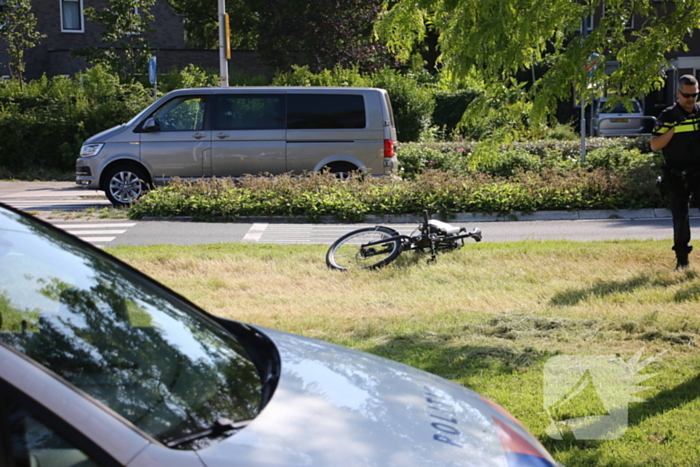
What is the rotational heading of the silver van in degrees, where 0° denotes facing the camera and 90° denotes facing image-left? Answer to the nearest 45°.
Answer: approximately 90°

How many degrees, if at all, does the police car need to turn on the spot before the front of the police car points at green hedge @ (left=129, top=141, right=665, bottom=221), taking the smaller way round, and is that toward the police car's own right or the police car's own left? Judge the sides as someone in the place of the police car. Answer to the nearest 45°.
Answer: approximately 135° to the police car's own left

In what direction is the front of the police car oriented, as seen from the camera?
facing the viewer and to the right of the viewer

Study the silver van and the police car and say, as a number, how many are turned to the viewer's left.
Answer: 1

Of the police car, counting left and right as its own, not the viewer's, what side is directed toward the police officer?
left

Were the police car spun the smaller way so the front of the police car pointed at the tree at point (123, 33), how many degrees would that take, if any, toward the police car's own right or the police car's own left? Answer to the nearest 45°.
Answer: approximately 135° to the police car's own left

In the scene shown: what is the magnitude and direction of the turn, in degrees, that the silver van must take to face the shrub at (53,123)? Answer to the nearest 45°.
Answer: approximately 45° to its right

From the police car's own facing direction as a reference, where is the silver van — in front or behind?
behind
